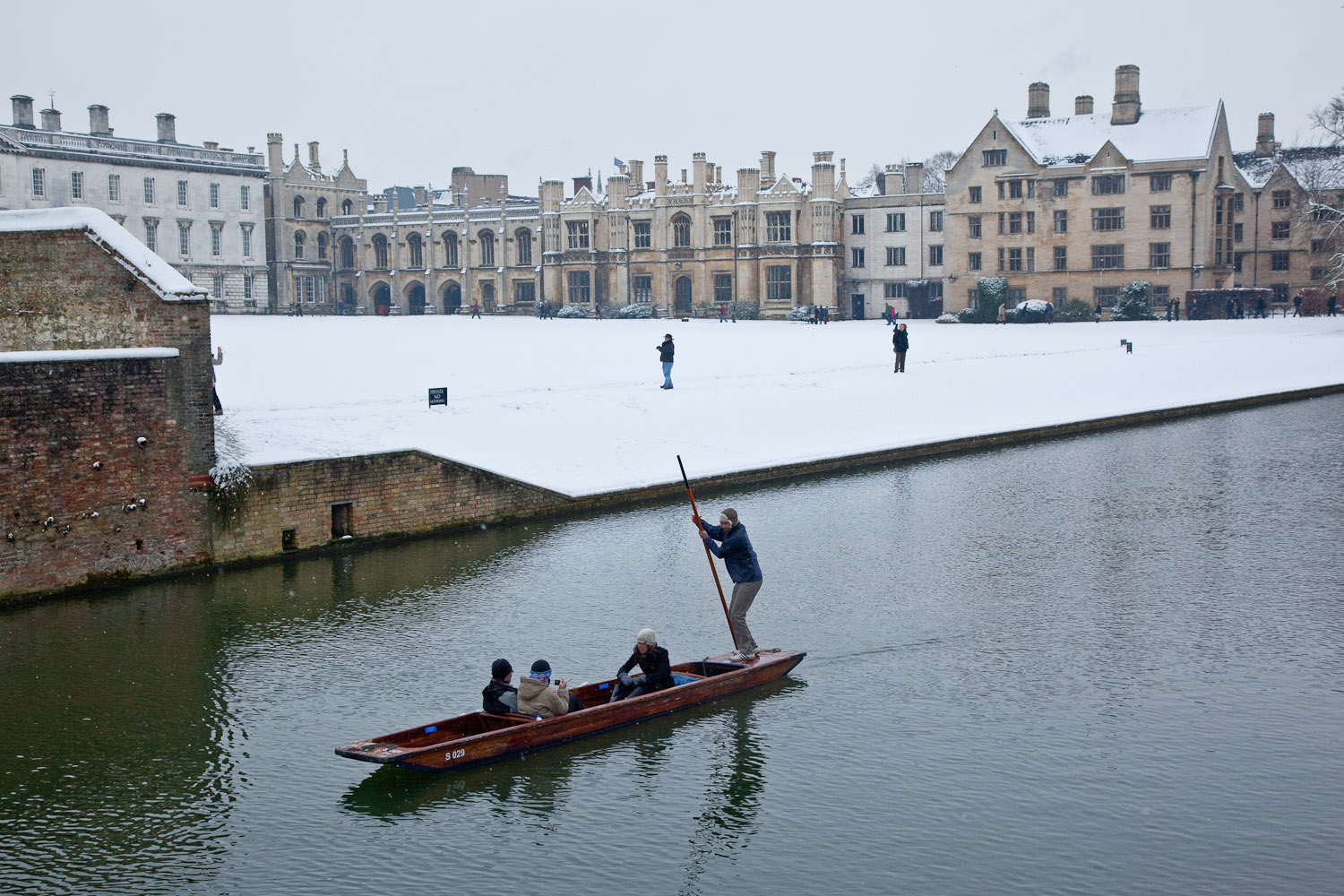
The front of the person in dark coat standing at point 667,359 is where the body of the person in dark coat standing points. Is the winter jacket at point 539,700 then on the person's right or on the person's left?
on the person's left

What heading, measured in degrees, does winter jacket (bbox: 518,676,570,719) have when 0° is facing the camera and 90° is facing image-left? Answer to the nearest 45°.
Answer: approximately 225°

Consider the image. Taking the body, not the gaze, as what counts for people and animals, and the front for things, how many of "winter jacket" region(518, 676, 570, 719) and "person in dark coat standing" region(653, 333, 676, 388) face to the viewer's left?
1

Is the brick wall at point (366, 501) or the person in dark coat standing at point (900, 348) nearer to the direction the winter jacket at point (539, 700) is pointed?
the person in dark coat standing

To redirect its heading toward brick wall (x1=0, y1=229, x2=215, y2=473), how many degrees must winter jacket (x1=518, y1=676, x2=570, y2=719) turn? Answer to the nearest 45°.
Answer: approximately 90° to its left

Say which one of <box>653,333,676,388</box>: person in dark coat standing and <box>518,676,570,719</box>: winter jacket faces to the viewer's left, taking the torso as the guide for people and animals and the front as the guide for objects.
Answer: the person in dark coat standing

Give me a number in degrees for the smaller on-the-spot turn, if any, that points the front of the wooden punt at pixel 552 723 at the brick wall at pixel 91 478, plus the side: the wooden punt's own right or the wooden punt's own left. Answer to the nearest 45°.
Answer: approximately 90° to the wooden punt's own right

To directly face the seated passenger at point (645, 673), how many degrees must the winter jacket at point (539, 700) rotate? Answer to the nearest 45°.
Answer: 0° — it already faces them

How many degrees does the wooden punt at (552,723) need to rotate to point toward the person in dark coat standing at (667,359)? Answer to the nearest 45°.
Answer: approximately 135° to its right

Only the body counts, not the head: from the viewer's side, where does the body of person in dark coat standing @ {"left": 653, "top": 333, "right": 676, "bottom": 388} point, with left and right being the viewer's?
facing to the left of the viewer
